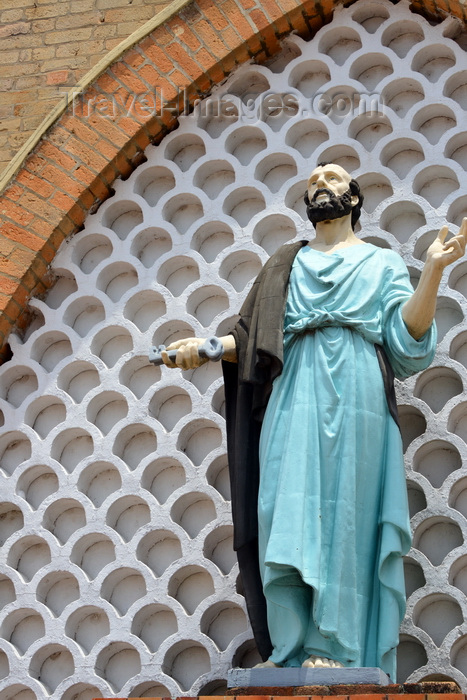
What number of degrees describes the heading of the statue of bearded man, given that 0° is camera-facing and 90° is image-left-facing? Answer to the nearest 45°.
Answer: approximately 0°
